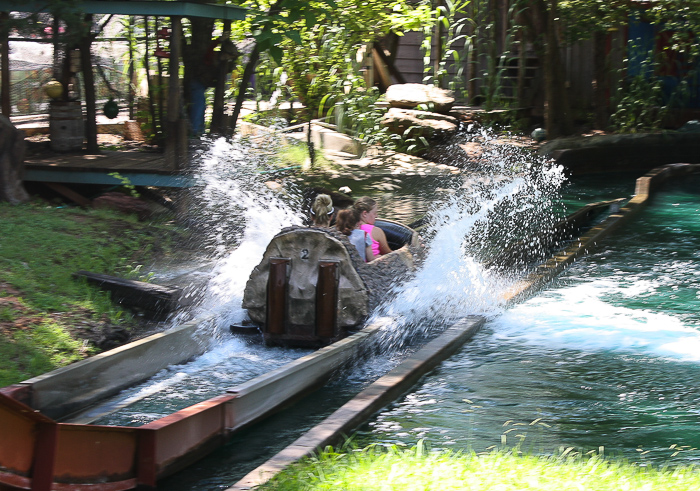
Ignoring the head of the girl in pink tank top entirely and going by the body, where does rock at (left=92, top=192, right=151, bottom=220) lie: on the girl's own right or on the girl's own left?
on the girl's own left

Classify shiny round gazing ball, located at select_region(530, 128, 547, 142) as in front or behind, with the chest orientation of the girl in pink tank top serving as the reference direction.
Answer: in front

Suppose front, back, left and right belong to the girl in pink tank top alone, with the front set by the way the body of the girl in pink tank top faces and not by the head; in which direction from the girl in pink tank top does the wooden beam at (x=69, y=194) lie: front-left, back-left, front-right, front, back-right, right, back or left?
left

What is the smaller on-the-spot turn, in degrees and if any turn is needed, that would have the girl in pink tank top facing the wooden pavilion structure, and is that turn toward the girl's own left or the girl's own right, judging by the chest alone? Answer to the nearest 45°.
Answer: approximately 90° to the girl's own left

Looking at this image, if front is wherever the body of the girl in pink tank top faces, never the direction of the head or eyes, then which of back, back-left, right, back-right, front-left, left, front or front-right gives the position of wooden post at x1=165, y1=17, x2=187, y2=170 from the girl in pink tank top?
left

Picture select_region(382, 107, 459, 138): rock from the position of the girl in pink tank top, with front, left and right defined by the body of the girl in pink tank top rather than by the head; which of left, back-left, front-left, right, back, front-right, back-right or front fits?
front-left

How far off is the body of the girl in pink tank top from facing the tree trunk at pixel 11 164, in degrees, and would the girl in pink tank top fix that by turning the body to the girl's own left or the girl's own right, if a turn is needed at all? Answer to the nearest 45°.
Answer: approximately 90° to the girl's own left

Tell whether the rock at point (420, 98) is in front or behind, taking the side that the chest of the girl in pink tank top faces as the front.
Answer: in front

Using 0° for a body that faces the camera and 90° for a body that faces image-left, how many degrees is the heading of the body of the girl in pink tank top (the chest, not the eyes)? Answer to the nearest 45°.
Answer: approximately 225°

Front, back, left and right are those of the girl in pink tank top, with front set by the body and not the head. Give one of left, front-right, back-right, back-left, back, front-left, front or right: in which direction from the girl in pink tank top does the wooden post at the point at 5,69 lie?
left
